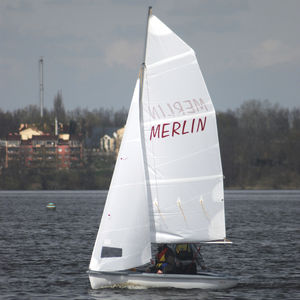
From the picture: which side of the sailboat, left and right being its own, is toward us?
left
